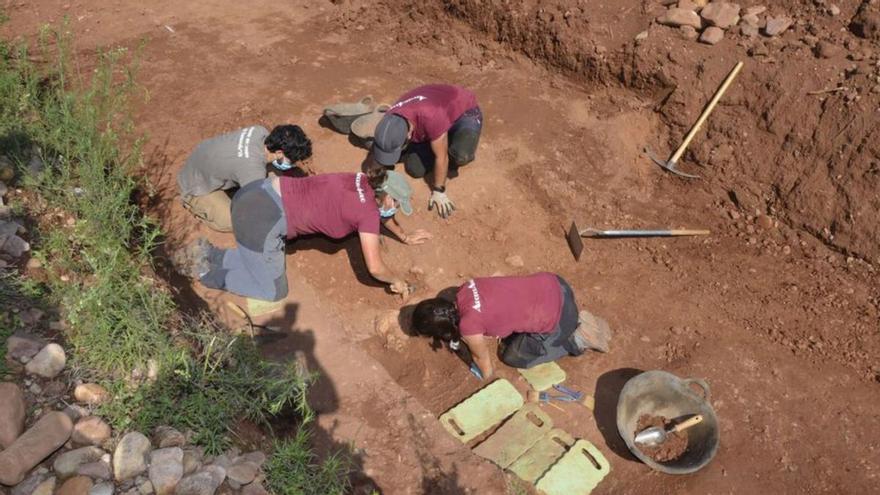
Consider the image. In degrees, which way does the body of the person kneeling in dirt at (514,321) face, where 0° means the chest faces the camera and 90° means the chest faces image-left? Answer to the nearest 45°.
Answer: approximately 90°

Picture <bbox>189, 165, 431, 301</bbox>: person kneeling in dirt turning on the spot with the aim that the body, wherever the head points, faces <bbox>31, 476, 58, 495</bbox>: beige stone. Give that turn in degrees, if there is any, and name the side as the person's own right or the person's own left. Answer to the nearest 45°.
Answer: approximately 135° to the person's own right

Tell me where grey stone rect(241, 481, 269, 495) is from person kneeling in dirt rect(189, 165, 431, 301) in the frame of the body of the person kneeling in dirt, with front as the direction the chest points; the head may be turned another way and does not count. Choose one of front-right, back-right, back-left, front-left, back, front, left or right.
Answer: right

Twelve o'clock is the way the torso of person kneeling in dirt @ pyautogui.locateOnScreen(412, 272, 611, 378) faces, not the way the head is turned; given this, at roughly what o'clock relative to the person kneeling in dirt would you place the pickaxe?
The pickaxe is roughly at 4 o'clock from the person kneeling in dirt.

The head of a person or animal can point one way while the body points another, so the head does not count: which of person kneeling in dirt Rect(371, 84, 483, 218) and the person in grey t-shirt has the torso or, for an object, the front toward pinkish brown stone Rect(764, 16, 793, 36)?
the person in grey t-shirt

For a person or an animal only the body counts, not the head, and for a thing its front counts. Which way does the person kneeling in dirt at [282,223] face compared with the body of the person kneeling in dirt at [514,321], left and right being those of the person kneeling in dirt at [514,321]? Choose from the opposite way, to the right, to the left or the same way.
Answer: the opposite way

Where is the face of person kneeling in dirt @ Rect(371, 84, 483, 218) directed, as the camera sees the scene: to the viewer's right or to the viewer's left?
to the viewer's left

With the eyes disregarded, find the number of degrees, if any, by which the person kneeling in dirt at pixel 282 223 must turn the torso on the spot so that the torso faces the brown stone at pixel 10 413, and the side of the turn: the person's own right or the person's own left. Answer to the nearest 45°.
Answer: approximately 135° to the person's own right

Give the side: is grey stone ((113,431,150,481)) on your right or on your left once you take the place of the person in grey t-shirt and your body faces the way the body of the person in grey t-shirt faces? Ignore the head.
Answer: on your right

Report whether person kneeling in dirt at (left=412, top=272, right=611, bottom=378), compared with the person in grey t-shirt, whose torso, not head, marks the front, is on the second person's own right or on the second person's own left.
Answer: on the second person's own right

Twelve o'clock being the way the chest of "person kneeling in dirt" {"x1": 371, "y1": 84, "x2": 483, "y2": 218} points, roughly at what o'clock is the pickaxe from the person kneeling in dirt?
The pickaxe is roughly at 7 o'clock from the person kneeling in dirt.

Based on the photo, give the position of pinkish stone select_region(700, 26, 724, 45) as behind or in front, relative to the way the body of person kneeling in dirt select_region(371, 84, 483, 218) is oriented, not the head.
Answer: behind

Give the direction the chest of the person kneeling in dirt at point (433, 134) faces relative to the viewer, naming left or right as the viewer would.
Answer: facing the viewer and to the left of the viewer

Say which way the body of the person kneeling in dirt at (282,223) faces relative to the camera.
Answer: to the viewer's right

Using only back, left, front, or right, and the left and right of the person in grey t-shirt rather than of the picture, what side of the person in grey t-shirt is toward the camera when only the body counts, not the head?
right
